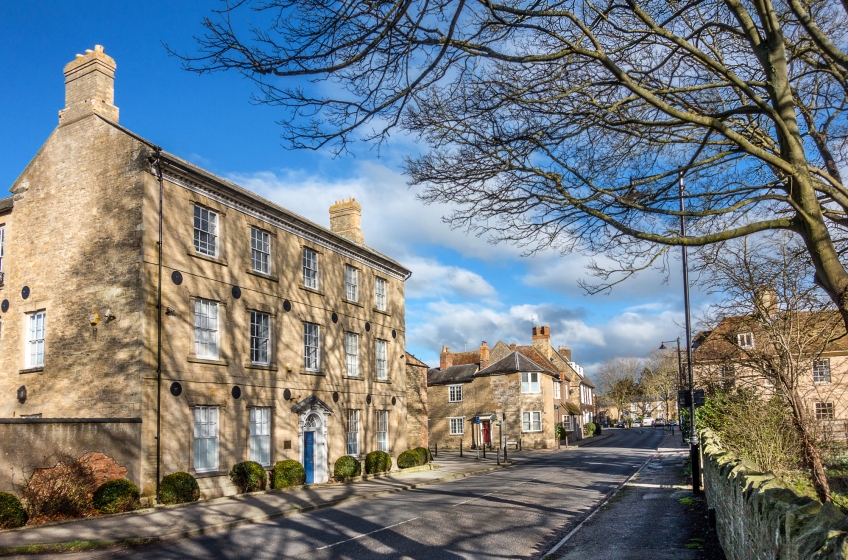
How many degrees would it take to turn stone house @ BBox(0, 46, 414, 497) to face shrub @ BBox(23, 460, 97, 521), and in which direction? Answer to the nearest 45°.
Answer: approximately 45° to its right

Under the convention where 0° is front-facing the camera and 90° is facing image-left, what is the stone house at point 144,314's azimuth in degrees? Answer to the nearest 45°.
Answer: approximately 315°

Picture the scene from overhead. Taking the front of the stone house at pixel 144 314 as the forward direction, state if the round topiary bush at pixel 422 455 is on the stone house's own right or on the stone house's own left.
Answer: on the stone house's own left

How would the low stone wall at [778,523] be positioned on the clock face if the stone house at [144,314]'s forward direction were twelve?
The low stone wall is roughly at 1 o'clock from the stone house.

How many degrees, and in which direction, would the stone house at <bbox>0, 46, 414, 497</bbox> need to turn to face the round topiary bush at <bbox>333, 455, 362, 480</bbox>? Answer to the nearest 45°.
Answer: approximately 90° to its left

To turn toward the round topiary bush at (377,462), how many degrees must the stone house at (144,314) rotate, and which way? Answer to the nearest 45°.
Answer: approximately 90° to its left

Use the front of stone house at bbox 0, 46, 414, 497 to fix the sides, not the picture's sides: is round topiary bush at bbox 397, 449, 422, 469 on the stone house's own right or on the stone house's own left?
on the stone house's own left

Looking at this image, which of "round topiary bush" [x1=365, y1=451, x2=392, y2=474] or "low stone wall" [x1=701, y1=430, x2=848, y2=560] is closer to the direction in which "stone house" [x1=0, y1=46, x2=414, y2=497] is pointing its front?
the low stone wall
